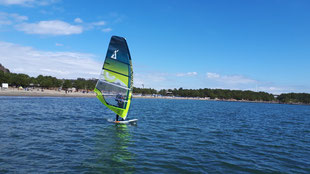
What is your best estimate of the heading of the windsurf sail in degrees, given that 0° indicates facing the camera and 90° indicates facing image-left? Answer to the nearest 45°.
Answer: approximately 270°
